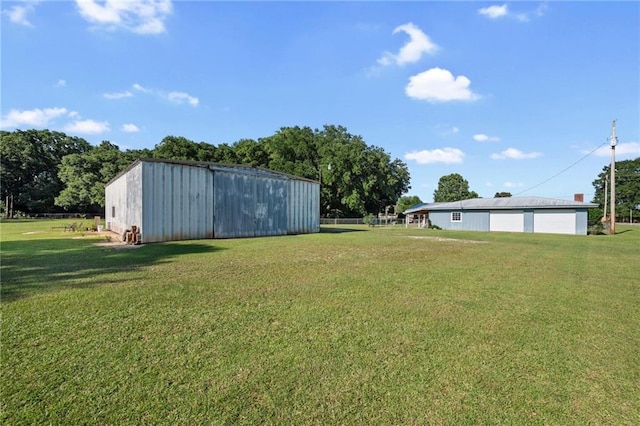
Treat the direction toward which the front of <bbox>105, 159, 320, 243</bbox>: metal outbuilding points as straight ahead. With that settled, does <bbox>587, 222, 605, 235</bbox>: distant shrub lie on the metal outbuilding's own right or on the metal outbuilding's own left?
on the metal outbuilding's own left

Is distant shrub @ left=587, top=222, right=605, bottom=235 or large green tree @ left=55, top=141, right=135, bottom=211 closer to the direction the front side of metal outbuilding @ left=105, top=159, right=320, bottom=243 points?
the distant shrub

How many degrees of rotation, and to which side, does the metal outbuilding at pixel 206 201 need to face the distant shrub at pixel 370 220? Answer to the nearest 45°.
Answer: approximately 90° to its left

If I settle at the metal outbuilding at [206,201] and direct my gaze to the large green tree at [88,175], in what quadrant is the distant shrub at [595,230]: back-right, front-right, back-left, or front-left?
back-right

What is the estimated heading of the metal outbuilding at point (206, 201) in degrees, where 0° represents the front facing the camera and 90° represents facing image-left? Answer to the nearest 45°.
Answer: approximately 315°

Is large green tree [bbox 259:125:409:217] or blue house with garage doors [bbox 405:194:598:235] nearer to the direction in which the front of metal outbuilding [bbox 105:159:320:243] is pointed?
the blue house with garage doors

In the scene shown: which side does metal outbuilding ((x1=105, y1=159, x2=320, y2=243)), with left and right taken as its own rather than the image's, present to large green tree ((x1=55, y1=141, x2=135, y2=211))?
back

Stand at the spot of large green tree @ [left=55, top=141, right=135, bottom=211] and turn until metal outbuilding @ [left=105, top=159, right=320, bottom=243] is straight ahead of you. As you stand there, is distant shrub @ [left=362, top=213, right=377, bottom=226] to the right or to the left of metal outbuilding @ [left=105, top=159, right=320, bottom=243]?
left

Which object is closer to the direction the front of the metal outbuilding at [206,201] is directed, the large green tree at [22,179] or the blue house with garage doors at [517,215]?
the blue house with garage doors

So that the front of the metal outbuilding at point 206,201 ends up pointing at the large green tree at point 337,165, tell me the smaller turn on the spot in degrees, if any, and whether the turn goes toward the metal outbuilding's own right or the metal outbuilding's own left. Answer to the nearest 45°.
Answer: approximately 90° to the metal outbuilding's own left

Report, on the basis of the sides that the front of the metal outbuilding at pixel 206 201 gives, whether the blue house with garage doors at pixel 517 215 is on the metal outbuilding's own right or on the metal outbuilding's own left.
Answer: on the metal outbuilding's own left
